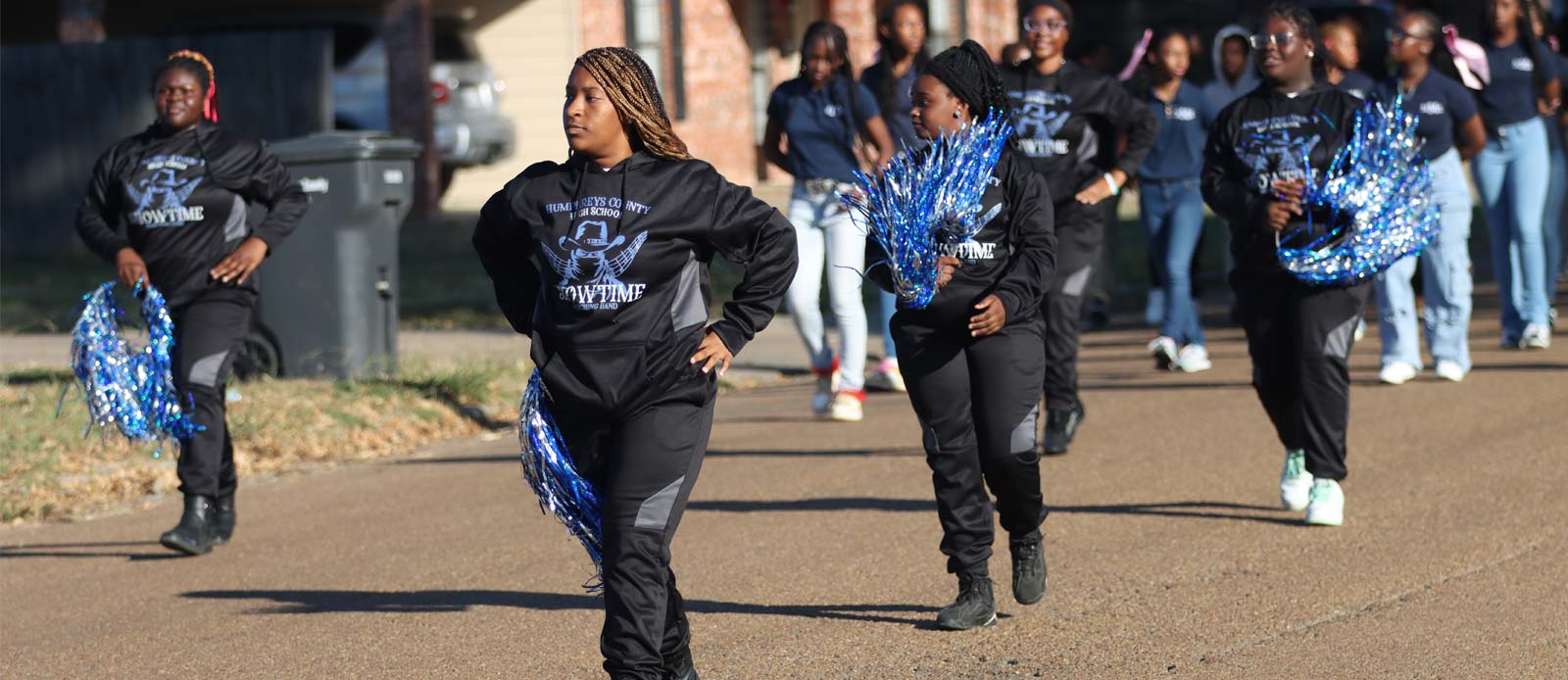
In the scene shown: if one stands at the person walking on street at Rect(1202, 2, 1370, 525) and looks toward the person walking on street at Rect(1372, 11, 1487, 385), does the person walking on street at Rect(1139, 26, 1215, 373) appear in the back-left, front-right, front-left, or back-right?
front-left

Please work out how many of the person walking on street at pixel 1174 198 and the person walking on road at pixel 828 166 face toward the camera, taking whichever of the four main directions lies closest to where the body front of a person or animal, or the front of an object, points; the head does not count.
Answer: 2

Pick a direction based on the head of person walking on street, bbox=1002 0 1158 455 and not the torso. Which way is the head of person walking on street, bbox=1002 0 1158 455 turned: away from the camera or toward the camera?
toward the camera

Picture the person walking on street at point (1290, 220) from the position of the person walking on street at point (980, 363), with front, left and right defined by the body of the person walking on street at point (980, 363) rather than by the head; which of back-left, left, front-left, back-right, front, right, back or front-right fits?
back

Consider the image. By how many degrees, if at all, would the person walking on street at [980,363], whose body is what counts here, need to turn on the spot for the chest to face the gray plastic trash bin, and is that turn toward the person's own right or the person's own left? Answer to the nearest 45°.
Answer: approximately 90° to the person's own right

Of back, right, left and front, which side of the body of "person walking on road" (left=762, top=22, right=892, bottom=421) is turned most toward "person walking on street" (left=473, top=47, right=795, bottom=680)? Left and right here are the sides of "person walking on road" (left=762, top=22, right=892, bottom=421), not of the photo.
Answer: front

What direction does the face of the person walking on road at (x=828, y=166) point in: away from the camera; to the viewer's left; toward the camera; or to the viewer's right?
toward the camera

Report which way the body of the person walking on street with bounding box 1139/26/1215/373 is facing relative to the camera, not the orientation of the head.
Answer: toward the camera

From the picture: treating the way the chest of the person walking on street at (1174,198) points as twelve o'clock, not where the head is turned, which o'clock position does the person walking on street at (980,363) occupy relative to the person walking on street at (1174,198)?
the person walking on street at (980,363) is roughly at 12 o'clock from the person walking on street at (1174,198).

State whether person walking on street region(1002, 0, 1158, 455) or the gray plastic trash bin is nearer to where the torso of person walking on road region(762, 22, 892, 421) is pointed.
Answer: the person walking on street

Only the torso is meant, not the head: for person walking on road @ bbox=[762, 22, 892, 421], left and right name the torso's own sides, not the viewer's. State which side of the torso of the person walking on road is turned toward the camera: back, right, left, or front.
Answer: front

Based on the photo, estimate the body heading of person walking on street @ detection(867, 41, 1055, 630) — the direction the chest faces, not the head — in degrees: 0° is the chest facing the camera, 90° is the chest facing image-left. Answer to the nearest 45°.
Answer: approximately 45°

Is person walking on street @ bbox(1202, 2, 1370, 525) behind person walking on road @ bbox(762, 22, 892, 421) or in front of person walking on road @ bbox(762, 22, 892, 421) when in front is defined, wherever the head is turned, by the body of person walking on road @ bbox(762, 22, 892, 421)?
in front

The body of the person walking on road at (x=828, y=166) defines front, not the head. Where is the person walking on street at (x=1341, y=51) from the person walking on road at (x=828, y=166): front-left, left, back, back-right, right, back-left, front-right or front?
left

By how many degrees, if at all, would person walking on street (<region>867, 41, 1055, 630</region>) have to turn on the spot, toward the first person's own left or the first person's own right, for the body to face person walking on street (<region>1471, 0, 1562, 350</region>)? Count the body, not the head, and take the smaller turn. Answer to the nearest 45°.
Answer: approximately 180°

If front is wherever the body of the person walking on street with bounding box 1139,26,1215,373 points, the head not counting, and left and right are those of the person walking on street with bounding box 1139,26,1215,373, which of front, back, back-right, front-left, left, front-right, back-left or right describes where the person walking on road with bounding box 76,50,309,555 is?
front-right

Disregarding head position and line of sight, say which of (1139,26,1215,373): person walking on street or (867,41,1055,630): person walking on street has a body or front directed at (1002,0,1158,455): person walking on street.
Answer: (1139,26,1215,373): person walking on street
